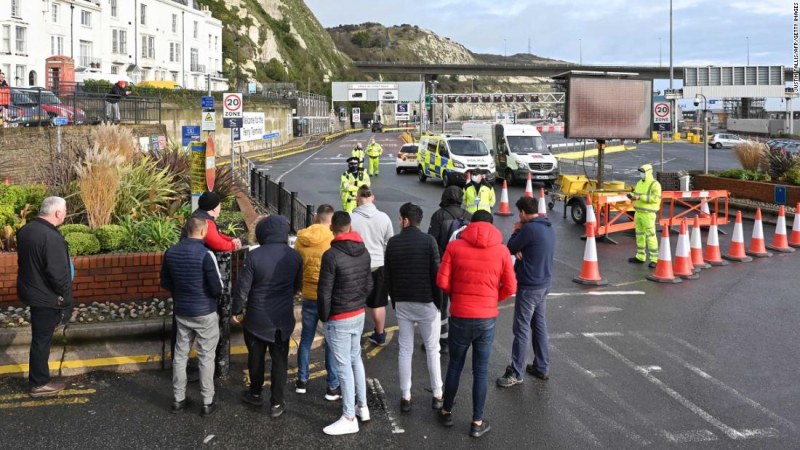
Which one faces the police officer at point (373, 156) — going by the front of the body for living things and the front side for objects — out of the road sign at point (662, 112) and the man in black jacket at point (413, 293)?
the man in black jacket

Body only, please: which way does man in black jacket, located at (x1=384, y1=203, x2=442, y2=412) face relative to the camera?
away from the camera

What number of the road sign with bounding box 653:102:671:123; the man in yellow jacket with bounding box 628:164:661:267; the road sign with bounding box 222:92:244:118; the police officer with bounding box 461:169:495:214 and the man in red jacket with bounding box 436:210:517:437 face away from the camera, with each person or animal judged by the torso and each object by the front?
1

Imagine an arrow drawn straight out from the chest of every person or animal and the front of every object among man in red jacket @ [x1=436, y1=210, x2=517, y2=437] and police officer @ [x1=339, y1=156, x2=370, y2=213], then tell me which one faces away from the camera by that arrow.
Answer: the man in red jacket

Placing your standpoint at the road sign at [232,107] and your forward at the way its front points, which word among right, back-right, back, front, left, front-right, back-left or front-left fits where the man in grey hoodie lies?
front

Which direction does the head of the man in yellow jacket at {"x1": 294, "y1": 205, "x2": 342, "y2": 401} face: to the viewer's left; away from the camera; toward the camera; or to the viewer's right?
away from the camera

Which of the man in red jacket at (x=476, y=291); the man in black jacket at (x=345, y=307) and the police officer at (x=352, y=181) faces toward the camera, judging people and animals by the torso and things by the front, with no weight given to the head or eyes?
the police officer

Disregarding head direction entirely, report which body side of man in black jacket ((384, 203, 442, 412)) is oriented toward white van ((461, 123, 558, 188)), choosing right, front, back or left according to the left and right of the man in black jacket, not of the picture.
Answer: front

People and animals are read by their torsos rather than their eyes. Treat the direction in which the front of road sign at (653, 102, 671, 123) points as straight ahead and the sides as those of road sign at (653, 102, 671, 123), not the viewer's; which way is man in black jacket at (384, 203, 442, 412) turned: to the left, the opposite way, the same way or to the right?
the opposite way

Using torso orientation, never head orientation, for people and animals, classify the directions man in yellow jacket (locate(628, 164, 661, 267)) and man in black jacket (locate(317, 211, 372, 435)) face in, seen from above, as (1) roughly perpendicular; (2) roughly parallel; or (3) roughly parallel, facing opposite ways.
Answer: roughly perpendicular

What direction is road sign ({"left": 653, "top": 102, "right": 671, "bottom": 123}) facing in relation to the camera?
toward the camera

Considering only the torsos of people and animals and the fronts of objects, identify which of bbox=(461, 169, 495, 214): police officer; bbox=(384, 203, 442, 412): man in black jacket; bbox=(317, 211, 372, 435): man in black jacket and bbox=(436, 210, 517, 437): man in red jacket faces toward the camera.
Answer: the police officer

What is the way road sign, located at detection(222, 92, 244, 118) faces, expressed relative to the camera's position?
facing the viewer

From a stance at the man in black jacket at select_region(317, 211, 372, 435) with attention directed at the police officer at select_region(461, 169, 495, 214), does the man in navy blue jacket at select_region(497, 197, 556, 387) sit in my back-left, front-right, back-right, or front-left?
front-right

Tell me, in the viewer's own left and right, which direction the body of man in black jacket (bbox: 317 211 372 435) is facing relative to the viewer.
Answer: facing away from the viewer and to the left of the viewer

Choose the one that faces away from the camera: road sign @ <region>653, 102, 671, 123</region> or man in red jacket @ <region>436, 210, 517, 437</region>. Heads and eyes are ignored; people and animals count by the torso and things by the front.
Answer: the man in red jacket
